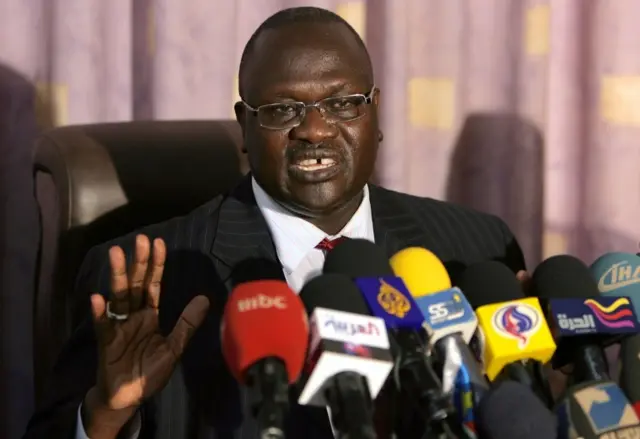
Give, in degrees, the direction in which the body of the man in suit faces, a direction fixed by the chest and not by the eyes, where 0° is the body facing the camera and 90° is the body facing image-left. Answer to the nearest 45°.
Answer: approximately 0°

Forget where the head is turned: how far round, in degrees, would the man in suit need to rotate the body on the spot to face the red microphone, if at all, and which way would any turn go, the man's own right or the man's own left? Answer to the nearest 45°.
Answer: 0° — they already face it
